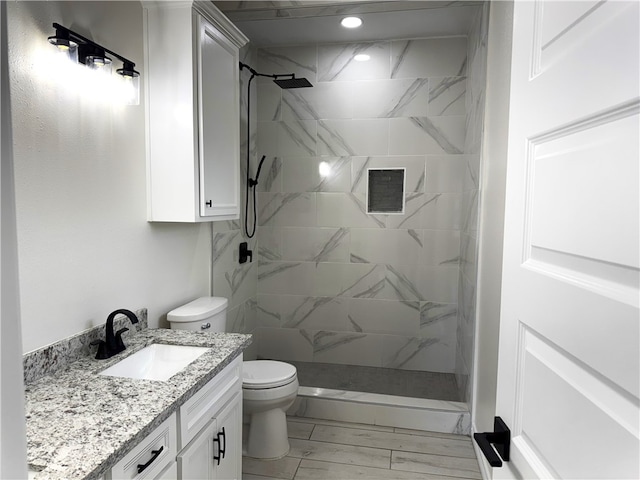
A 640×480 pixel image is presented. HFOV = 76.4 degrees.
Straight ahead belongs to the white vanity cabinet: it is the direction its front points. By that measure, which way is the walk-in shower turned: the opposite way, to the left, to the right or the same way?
to the right

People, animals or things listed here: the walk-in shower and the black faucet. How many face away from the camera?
0

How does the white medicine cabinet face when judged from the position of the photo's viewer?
facing the viewer and to the right of the viewer

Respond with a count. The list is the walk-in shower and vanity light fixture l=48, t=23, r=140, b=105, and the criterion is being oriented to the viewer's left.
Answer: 0

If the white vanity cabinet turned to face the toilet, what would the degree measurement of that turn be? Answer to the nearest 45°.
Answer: approximately 90° to its left

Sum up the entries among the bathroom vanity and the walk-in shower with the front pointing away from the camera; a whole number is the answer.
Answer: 0
